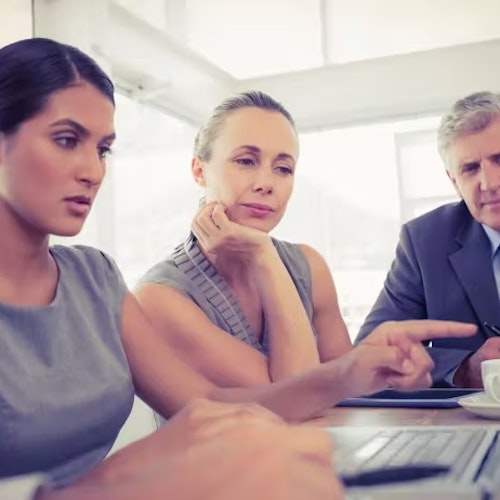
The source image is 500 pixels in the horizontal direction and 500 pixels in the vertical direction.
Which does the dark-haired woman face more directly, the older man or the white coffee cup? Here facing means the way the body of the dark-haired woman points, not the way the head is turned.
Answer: the white coffee cup

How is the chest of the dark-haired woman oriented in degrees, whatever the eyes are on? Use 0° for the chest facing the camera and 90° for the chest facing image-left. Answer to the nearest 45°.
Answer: approximately 315°

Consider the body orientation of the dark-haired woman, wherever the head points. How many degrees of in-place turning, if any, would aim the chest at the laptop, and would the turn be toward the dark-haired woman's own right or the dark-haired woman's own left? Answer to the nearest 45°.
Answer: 0° — they already face it

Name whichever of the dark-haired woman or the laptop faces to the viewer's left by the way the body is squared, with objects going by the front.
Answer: the laptop

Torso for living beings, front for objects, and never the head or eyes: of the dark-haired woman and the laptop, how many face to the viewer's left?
1

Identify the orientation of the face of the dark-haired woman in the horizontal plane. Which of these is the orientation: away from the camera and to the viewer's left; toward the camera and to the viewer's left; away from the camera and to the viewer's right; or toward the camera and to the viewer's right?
toward the camera and to the viewer's right

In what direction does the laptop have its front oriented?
to the viewer's left

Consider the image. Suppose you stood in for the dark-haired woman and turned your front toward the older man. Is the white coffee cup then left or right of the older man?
right
